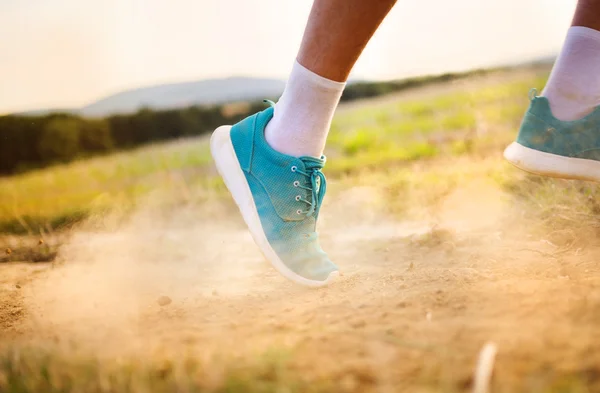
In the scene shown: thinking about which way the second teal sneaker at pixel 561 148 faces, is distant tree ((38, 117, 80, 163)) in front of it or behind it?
behind

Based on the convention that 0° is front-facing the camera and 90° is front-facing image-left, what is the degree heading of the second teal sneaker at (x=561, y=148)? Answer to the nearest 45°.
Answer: approximately 270°

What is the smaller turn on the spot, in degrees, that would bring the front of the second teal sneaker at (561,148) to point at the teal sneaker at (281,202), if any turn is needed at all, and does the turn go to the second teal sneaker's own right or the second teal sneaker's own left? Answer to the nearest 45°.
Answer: approximately 135° to the second teal sneaker's own right
